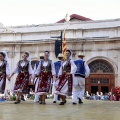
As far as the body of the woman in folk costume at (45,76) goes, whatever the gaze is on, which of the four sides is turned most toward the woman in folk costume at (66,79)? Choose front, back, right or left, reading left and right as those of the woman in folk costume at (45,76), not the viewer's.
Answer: left

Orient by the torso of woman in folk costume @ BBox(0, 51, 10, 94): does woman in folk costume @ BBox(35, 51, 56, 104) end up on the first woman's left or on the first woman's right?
on the first woman's left

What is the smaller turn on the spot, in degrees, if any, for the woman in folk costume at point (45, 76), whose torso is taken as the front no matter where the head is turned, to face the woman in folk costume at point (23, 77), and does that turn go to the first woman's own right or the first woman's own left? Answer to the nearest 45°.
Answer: approximately 90° to the first woman's own right

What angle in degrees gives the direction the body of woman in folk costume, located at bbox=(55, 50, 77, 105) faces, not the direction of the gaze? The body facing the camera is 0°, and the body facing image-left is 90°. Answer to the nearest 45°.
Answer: approximately 45°

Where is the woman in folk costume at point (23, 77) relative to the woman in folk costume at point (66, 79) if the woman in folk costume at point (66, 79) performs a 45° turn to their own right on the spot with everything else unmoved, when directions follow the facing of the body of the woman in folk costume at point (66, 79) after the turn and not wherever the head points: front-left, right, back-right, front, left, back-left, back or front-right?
front

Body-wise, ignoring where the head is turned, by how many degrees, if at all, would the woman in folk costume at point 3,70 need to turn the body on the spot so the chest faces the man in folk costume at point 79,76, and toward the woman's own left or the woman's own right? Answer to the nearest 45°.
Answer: approximately 135° to the woman's own left

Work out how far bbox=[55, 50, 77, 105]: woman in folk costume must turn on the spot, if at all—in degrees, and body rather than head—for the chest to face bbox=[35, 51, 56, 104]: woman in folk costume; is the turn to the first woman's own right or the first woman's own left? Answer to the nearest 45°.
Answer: approximately 45° to the first woman's own right

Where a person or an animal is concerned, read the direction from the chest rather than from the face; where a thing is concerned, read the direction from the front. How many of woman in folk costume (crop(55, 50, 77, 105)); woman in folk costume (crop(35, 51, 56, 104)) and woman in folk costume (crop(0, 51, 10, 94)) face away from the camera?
0

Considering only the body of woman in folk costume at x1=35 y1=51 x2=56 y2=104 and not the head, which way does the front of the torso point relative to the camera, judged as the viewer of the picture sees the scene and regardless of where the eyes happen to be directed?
toward the camera

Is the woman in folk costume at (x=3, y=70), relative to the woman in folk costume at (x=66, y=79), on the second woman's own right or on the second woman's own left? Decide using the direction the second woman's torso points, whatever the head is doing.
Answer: on the second woman's own right

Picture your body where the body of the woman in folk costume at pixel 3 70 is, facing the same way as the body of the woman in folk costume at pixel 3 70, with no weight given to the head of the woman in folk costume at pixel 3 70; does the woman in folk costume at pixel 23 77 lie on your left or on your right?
on your left
